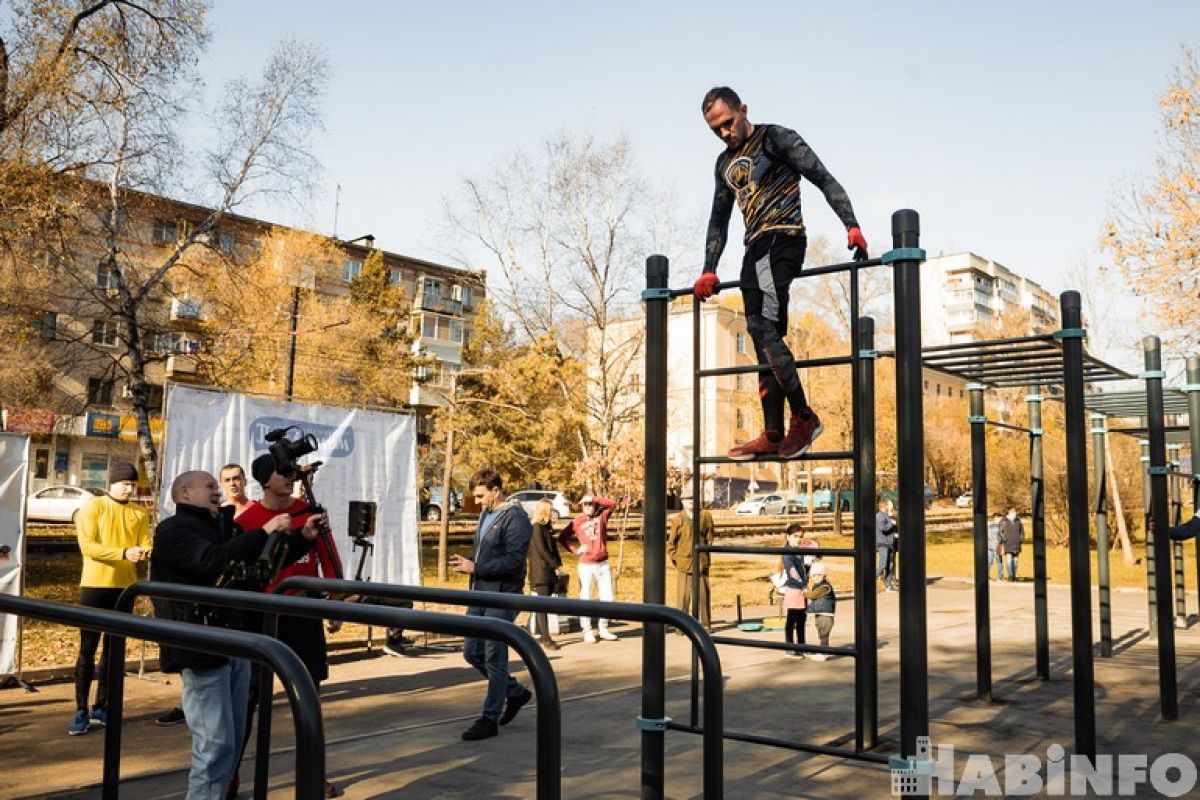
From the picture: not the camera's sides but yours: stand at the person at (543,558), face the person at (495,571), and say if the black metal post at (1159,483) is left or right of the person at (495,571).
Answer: left

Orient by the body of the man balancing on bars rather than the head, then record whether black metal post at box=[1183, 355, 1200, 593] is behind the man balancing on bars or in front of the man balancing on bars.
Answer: behind

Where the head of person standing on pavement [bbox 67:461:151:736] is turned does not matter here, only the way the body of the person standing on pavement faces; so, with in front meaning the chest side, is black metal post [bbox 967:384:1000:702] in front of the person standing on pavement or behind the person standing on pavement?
in front

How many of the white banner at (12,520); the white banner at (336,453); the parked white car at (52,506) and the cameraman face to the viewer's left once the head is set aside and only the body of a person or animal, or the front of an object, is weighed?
1

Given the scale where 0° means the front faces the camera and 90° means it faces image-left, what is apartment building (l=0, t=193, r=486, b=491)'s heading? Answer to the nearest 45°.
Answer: approximately 315°

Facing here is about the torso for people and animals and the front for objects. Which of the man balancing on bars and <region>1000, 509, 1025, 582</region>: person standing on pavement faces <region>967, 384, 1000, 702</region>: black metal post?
the person standing on pavement

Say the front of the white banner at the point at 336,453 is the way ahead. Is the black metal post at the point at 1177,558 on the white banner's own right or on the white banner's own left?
on the white banner's own left

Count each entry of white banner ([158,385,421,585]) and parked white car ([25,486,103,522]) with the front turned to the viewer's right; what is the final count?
0

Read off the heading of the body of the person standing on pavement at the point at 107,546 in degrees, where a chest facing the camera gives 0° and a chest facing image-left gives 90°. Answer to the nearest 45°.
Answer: approximately 315°

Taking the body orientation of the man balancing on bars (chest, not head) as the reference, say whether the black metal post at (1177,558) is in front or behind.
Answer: behind

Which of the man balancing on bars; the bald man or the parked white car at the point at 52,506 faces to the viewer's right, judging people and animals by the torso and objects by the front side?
the bald man

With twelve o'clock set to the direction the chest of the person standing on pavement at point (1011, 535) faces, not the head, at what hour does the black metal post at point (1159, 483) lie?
The black metal post is roughly at 12 o'clock from the person standing on pavement.

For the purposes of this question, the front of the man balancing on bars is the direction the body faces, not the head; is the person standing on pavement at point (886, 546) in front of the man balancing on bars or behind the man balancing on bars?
behind

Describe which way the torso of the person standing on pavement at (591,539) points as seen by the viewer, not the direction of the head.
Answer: toward the camera

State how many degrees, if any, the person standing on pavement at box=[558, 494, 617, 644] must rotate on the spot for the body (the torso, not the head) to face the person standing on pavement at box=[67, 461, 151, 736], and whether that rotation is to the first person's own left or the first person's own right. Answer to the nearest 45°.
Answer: approximately 45° to the first person's own right

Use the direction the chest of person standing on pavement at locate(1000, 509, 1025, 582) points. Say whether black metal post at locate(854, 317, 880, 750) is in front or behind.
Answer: in front

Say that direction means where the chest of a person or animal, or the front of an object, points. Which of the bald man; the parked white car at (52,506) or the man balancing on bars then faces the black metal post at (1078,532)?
the bald man

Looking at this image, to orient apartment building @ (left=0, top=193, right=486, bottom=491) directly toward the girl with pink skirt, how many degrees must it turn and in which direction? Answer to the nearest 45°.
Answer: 0° — it already faces them

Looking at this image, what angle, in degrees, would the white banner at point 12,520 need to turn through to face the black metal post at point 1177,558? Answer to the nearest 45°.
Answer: approximately 90° to its left

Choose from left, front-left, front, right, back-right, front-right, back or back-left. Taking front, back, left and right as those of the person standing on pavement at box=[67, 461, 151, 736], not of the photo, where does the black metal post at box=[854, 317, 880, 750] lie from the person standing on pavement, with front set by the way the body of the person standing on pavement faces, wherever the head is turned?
front

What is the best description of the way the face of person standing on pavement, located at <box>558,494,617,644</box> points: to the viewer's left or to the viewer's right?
to the viewer's left

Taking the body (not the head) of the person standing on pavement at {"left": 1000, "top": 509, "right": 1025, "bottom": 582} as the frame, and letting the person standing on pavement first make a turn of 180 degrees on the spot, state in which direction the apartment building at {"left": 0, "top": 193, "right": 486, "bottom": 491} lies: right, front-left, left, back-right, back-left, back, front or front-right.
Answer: left
